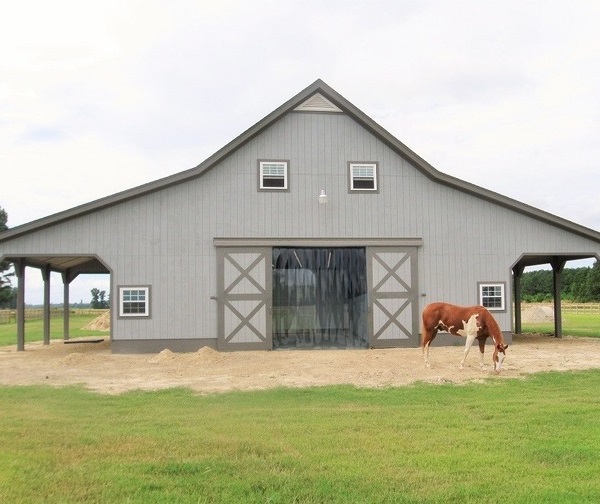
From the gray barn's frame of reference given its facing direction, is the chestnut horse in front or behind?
in front

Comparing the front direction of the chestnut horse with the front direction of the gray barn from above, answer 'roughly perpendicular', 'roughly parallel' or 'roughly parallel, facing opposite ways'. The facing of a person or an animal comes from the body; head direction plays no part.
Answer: roughly perpendicular

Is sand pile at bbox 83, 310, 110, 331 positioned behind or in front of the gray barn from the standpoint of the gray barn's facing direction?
behind

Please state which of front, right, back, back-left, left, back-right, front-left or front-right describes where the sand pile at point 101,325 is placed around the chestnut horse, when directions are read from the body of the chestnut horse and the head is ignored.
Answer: back-left

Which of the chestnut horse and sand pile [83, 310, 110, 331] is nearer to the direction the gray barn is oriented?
the chestnut horse

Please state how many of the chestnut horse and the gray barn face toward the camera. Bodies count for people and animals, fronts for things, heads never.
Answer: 1

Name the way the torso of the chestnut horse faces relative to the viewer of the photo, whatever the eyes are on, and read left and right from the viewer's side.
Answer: facing to the right of the viewer

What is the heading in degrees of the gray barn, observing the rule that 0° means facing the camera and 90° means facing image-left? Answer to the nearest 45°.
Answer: approximately 0°
